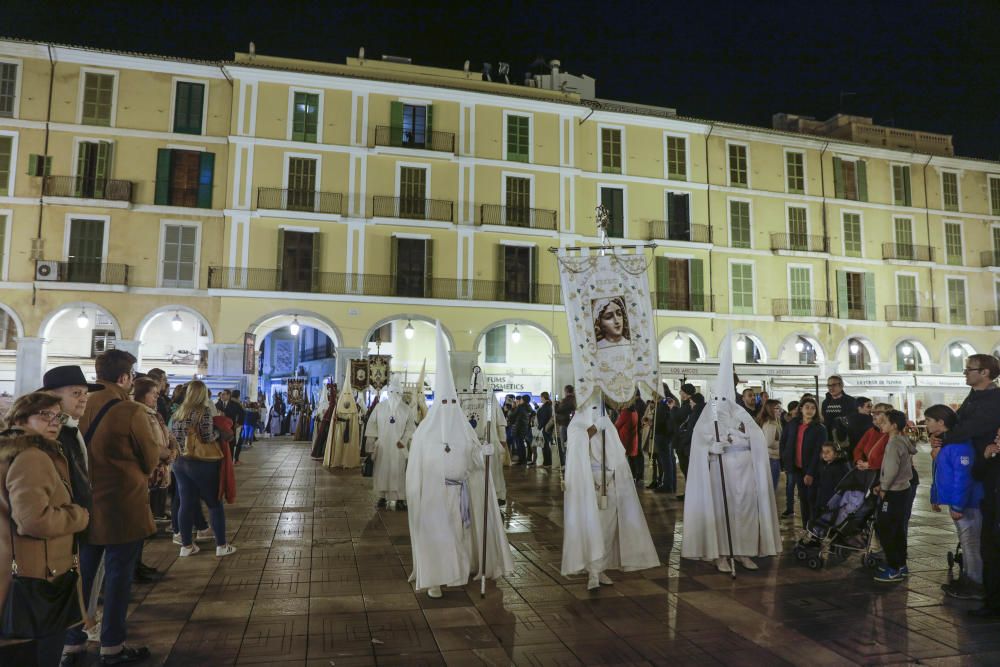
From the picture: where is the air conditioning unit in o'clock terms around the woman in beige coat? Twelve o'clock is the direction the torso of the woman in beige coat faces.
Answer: The air conditioning unit is roughly at 9 o'clock from the woman in beige coat.

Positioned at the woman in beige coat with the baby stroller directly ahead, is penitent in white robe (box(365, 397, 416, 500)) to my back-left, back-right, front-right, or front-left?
front-left

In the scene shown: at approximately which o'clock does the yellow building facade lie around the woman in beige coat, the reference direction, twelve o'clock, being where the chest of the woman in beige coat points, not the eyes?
The yellow building facade is roughly at 10 o'clock from the woman in beige coat.

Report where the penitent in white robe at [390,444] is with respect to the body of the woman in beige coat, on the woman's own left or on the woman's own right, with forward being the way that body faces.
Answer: on the woman's own left

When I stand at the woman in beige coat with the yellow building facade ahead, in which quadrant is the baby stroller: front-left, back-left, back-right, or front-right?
front-right

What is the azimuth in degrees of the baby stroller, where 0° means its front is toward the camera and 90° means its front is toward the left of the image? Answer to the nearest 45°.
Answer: approximately 45°

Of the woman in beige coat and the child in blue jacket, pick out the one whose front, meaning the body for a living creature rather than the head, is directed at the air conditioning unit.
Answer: the child in blue jacket

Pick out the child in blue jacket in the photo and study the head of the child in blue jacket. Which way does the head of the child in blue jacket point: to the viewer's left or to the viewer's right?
to the viewer's left

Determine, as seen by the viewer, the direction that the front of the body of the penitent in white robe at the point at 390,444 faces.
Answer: toward the camera

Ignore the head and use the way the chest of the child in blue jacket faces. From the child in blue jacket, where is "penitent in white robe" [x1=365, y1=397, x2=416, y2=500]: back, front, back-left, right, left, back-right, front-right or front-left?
front

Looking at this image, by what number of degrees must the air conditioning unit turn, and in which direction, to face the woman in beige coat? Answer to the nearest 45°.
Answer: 0° — it already faces them

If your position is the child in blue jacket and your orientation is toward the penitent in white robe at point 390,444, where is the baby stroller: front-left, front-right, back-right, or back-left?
front-right

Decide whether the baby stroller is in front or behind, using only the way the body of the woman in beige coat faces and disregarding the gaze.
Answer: in front

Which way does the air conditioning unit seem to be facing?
toward the camera

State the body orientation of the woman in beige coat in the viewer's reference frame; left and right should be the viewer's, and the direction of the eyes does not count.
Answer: facing to the right of the viewer

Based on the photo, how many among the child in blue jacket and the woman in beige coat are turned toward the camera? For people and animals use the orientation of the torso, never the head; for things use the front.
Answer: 0

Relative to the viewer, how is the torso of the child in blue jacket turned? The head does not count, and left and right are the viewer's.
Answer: facing to the left of the viewer

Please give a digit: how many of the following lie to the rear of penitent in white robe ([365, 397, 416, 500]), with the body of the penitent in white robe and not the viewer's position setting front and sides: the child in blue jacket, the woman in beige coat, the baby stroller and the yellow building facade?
1

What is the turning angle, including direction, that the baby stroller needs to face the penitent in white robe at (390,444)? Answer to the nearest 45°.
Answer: approximately 45° to its right

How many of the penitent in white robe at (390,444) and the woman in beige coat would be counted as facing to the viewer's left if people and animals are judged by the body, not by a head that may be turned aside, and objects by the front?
0
